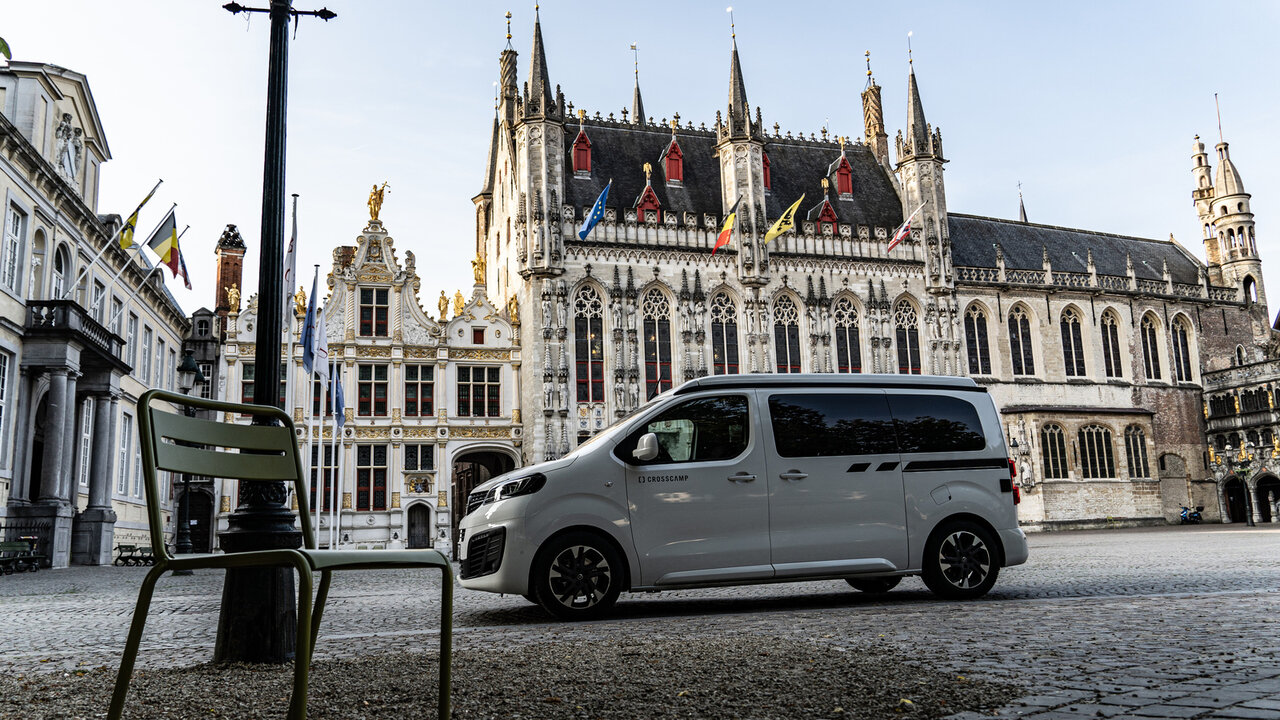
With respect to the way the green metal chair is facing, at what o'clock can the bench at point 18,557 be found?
The bench is roughly at 7 o'clock from the green metal chair.

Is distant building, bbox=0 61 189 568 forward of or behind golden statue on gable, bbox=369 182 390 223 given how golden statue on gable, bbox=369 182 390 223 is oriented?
forward

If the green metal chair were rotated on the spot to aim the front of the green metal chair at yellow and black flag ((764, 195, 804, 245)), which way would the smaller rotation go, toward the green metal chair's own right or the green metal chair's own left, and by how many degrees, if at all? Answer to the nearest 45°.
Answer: approximately 90° to the green metal chair's own left

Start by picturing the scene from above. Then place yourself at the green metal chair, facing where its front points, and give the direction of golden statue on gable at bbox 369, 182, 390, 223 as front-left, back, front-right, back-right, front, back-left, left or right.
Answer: back-left

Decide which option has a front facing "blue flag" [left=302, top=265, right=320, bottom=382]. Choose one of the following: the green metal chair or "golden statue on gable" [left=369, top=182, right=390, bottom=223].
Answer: the golden statue on gable

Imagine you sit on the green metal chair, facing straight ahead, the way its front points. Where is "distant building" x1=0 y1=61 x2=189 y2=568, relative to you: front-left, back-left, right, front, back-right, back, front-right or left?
back-left

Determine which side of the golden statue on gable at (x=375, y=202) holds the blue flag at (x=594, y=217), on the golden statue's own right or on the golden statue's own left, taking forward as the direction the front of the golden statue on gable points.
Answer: on the golden statue's own left

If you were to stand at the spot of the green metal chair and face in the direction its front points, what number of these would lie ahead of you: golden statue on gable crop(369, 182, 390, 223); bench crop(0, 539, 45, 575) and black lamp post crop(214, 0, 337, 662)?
0

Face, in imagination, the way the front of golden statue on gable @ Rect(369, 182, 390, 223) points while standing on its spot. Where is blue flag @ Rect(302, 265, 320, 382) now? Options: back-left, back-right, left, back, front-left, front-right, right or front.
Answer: front

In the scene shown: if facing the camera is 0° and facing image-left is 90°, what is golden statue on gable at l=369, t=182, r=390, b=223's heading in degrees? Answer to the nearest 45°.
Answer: approximately 0°

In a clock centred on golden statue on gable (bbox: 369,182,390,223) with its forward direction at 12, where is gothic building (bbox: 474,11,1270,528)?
The gothic building is roughly at 9 o'clock from the golden statue on gable.

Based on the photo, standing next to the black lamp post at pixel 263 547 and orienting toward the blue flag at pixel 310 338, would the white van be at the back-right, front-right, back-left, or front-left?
front-right

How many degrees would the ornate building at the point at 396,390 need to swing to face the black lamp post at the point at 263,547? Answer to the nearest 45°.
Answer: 0° — it already faces it

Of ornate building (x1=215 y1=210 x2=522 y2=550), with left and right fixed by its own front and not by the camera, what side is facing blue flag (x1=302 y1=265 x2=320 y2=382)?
front

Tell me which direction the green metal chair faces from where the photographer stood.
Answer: facing the viewer and to the right of the viewer

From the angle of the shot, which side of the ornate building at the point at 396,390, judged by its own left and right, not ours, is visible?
front
